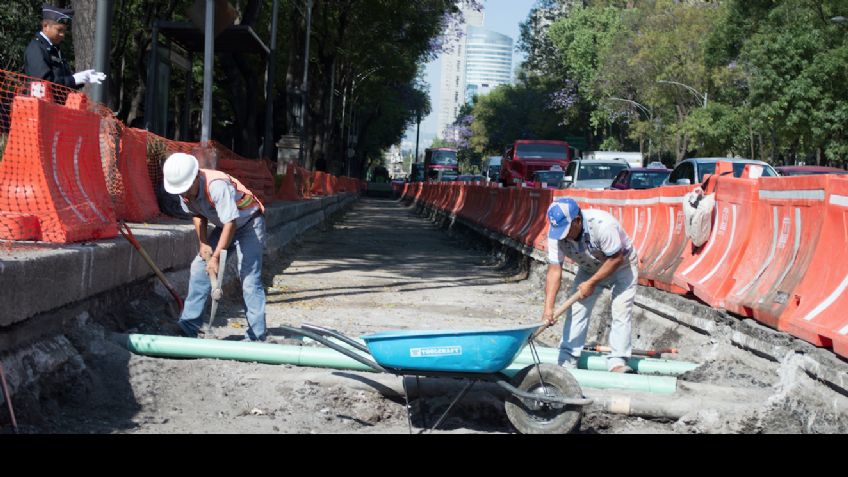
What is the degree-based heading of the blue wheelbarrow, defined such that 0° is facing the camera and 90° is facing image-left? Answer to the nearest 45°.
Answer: approximately 270°

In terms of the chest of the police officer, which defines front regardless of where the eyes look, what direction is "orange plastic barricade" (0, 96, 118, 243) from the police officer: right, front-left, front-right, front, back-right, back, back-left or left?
front-right

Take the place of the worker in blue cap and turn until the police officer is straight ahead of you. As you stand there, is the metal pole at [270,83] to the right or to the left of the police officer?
right

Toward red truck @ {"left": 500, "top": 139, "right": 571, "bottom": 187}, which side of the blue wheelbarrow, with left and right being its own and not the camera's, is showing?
left

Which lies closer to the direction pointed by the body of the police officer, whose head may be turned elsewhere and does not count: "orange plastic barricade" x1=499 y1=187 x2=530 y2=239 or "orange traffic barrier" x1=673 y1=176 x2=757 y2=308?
the orange traffic barrier

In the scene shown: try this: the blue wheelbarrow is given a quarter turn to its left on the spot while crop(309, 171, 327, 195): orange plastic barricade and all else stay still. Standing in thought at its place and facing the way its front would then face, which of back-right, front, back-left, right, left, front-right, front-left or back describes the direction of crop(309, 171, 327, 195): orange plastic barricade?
front

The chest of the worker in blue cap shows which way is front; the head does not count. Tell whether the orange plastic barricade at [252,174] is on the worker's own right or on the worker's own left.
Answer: on the worker's own right

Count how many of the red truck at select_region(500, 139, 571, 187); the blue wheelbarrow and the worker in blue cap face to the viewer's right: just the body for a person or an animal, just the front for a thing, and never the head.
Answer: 1

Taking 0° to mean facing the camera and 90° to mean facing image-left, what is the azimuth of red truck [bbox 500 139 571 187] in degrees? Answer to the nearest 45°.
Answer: approximately 45°
